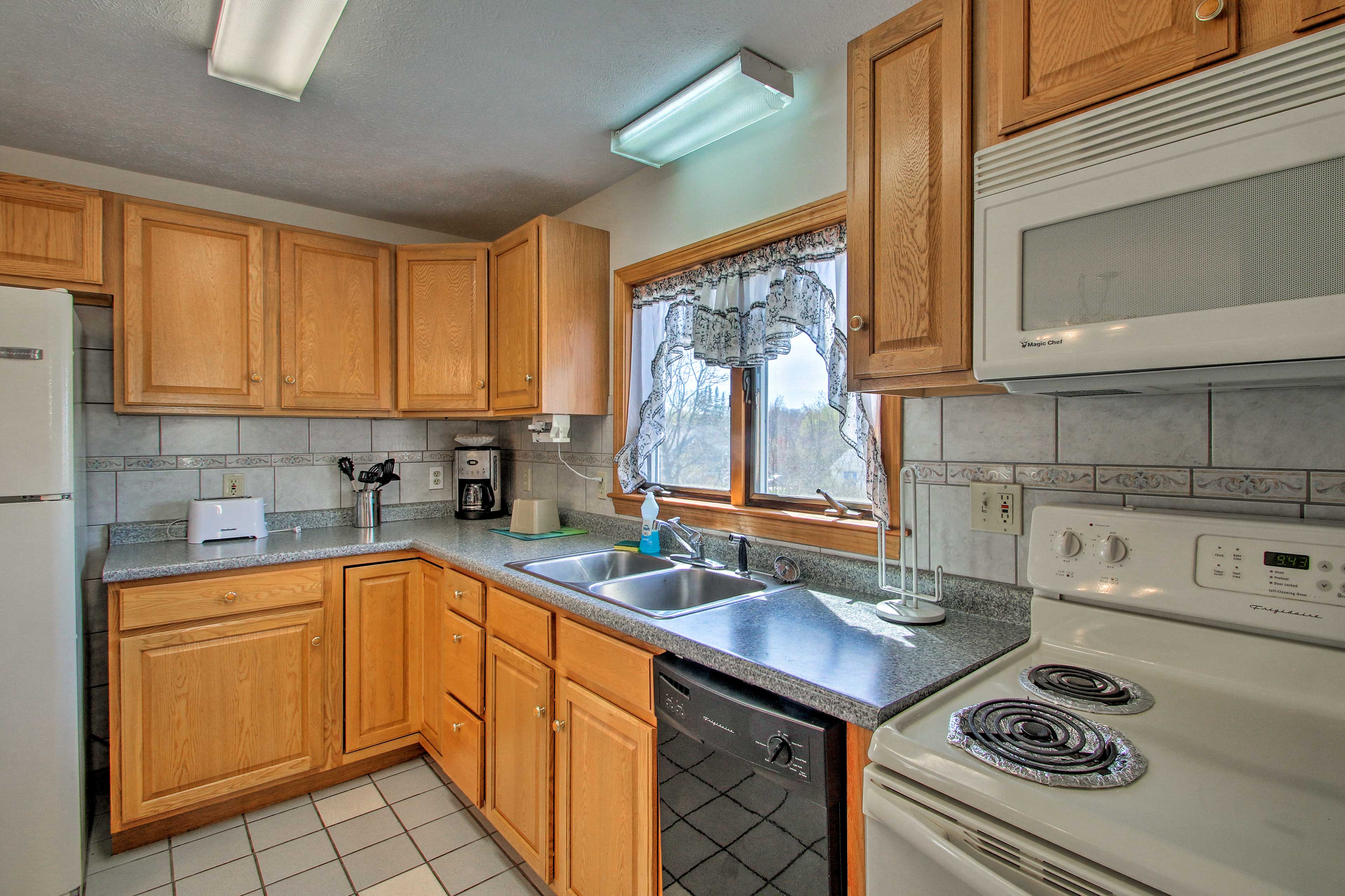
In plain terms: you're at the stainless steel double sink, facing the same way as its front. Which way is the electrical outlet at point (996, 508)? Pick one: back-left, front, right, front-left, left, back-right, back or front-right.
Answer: left

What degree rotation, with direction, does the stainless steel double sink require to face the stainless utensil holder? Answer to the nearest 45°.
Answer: approximately 90° to its right

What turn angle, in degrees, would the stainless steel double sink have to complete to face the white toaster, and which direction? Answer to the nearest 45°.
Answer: approximately 45° to its right

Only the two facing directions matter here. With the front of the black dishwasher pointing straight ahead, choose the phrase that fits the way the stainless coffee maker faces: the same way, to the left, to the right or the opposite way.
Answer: to the left

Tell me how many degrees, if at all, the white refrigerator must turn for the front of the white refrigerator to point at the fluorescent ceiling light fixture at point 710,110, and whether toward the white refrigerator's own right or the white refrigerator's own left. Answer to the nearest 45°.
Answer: approximately 45° to the white refrigerator's own left

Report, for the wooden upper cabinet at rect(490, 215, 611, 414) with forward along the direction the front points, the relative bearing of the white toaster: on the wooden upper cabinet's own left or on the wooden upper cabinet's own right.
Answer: on the wooden upper cabinet's own right

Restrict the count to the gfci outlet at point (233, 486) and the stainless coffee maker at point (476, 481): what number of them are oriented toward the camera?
2

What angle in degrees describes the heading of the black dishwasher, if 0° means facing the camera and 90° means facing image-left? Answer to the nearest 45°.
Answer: approximately 45°

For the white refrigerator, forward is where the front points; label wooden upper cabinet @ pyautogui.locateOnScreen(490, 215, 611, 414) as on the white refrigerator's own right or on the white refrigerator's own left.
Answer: on the white refrigerator's own left

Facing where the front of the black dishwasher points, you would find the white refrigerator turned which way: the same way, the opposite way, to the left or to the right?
to the left

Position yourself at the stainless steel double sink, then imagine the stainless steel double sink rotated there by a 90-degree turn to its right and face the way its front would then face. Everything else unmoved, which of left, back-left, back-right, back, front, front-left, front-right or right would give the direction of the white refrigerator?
front-left
